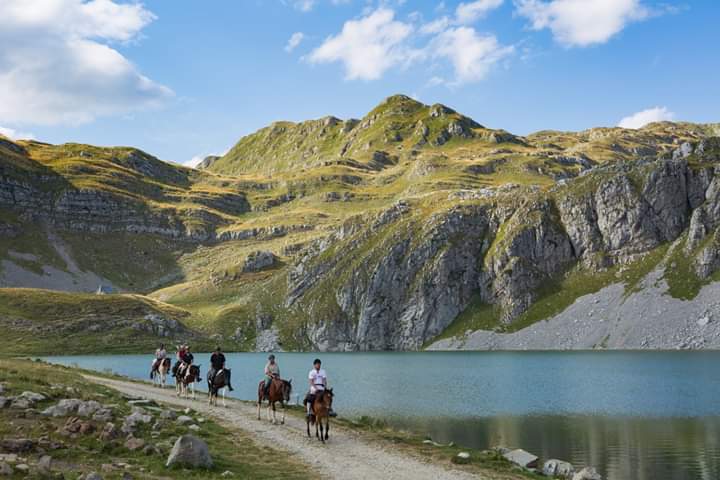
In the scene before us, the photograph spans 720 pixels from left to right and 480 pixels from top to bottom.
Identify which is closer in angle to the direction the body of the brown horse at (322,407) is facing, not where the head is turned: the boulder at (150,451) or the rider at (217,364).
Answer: the boulder

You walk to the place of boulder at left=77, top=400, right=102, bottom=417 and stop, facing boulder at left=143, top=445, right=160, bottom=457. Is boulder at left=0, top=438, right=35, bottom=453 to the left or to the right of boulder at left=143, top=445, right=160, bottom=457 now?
right

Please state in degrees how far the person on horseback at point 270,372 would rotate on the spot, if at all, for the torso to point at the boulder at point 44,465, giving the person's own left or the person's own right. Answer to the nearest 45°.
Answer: approximately 45° to the person's own right

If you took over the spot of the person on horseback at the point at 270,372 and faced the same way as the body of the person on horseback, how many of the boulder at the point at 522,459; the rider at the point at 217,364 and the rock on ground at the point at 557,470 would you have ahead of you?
2

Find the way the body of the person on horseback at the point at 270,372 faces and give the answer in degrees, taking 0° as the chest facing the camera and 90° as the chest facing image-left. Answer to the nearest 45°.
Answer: approximately 315°

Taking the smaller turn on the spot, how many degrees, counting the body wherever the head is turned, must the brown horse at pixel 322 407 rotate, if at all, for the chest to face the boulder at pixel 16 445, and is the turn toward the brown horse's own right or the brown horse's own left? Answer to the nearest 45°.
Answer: approximately 90° to the brown horse's own right

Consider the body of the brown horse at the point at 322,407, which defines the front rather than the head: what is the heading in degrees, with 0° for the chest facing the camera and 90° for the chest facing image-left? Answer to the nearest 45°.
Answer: approximately 315°

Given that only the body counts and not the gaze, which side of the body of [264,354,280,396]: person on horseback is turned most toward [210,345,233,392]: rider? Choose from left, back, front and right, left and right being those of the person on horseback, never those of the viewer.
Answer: back

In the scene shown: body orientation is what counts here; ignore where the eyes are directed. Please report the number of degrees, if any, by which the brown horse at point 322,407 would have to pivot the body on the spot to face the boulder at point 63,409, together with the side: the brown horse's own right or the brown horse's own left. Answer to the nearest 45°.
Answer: approximately 135° to the brown horse's own right
